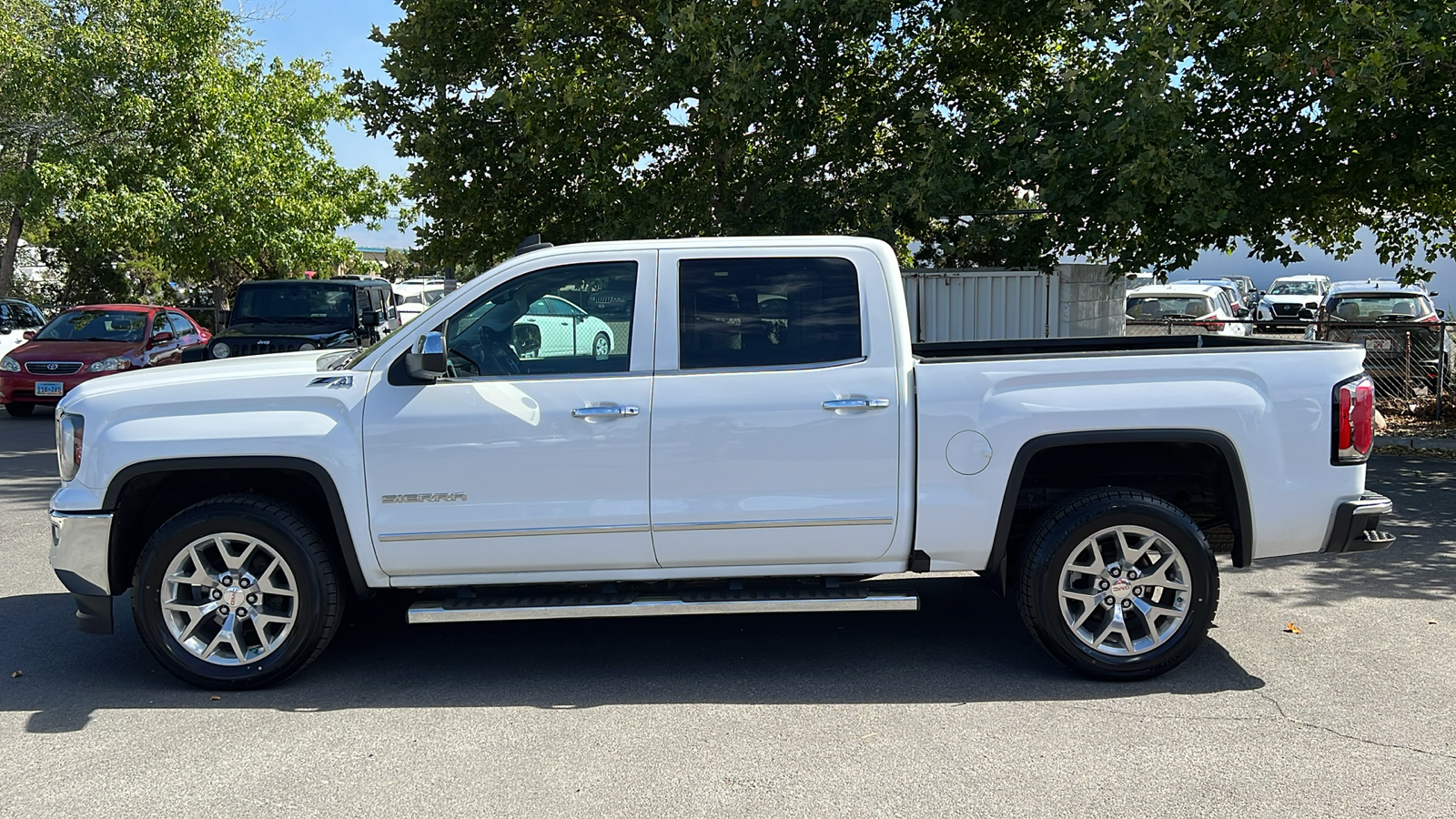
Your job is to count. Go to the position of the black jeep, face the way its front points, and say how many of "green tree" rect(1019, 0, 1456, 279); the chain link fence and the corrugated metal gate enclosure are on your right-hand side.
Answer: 0

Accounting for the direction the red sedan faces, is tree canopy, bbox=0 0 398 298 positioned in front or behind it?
behind

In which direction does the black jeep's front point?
toward the camera

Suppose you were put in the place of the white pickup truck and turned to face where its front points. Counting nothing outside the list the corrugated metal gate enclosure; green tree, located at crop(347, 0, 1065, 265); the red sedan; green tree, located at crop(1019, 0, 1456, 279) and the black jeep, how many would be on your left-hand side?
0

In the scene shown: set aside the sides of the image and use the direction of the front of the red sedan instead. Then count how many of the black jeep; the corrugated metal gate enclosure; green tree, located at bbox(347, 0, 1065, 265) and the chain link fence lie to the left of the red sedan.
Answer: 4

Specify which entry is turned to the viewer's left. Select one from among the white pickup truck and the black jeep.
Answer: the white pickup truck

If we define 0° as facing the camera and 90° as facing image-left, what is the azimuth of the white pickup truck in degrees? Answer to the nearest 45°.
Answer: approximately 90°

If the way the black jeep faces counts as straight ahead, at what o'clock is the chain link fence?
The chain link fence is roughly at 10 o'clock from the black jeep.

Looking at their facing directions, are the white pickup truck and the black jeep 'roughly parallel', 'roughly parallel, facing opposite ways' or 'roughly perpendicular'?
roughly perpendicular

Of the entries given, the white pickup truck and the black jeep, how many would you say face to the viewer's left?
1

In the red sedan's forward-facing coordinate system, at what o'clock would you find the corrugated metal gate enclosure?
The corrugated metal gate enclosure is roughly at 9 o'clock from the red sedan.

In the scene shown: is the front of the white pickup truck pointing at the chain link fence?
no

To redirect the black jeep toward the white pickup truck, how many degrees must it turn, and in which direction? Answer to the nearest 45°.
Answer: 0° — it already faces it

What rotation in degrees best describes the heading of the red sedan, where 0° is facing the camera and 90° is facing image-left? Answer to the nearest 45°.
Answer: approximately 45°

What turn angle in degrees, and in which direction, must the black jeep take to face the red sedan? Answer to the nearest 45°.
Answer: approximately 135° to its right
